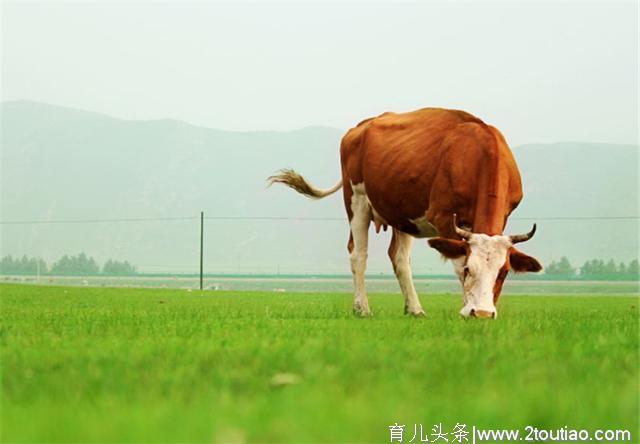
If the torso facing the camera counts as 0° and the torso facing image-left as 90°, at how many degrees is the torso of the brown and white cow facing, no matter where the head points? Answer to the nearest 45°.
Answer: approximately 315°
